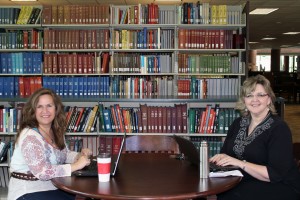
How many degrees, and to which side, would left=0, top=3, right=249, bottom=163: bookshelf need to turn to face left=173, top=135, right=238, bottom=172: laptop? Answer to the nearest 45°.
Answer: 0° — it already faces it

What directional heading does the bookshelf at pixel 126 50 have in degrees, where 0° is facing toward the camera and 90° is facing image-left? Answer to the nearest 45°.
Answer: approximately 0°

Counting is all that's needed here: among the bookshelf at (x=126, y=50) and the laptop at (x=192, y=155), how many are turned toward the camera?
1

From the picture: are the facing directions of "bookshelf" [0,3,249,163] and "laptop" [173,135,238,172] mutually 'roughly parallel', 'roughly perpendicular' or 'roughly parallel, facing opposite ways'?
roughly perpendicular

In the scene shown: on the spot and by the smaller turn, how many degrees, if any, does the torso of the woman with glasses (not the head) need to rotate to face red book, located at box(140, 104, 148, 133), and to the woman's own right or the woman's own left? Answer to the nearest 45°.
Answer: approximately 90° to the woman's own right

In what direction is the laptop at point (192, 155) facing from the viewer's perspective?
to the viewer's right

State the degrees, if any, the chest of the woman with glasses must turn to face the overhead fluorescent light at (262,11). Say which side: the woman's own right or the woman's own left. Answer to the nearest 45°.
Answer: approximately 135° to the woman's own right

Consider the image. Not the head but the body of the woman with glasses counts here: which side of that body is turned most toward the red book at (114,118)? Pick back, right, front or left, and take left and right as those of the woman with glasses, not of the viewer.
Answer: right

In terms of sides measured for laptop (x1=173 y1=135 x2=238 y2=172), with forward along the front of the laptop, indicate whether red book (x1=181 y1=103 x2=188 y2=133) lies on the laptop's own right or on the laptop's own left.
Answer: on the laptop's own left
